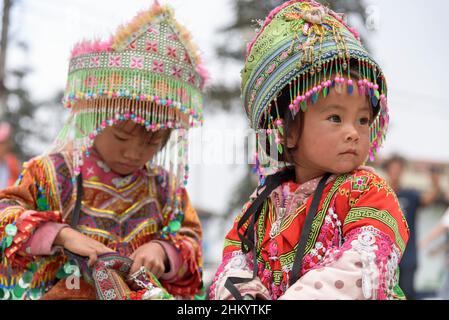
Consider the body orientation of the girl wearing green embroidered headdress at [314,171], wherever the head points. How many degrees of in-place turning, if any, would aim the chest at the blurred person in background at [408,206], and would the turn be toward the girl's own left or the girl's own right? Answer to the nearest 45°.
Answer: approximately 135° to the girl's own right

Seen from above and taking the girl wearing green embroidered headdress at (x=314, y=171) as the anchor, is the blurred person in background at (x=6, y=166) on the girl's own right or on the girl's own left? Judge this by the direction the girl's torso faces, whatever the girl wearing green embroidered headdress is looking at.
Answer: on the girl's own right

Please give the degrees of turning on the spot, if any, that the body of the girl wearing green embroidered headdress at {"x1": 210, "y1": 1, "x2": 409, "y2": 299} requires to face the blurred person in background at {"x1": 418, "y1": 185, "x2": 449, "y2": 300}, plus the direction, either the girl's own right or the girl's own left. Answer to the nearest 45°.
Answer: approximately 135° to the girl's own right

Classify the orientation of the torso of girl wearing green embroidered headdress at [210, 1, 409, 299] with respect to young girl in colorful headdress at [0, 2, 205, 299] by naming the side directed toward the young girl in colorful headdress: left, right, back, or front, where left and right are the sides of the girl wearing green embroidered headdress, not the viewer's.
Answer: right

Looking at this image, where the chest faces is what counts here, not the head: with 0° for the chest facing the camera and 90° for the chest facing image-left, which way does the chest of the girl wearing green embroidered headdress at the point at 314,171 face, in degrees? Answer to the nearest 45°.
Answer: approximately 45°
